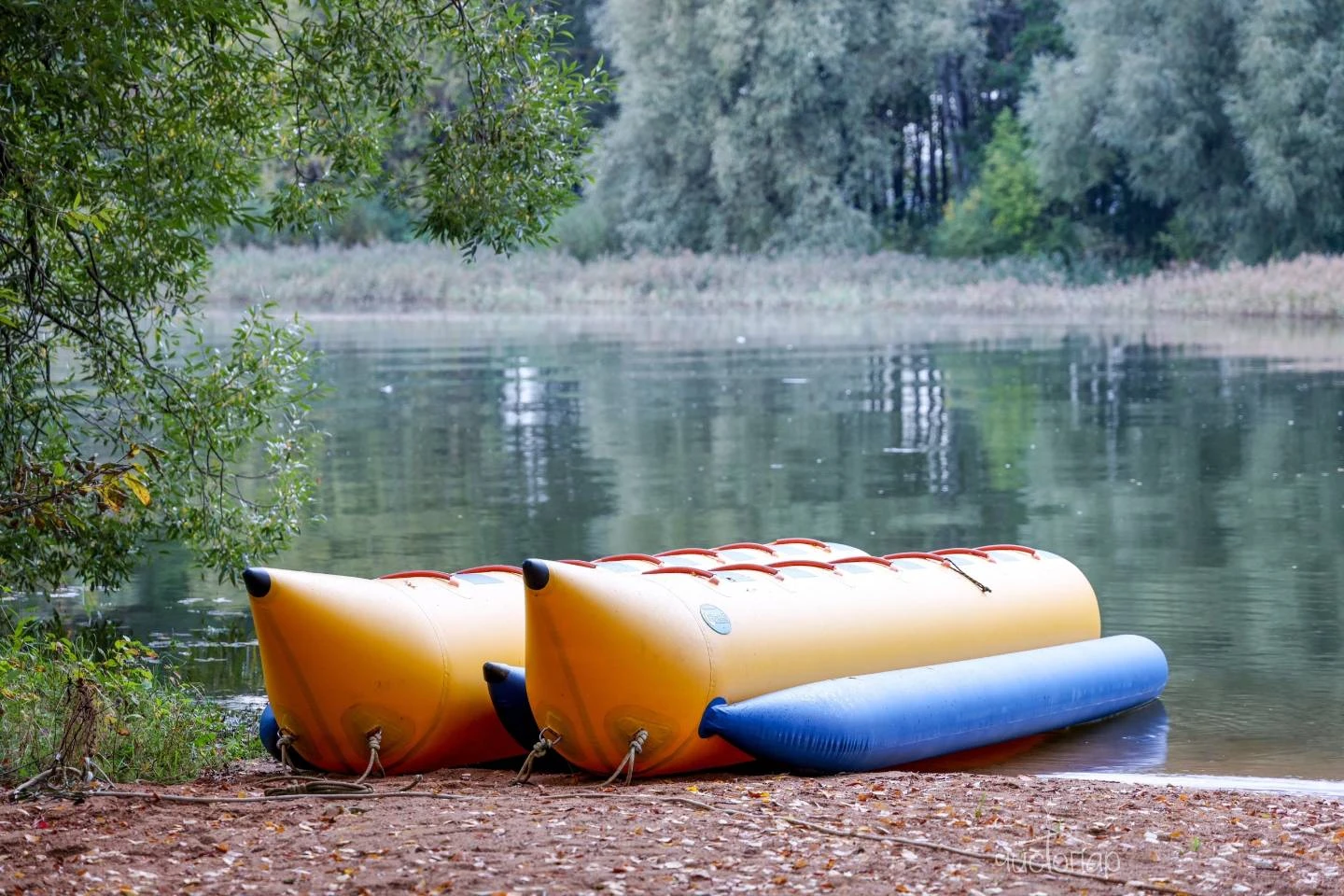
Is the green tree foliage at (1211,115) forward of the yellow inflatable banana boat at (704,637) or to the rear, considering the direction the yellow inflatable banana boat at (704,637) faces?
to the rear

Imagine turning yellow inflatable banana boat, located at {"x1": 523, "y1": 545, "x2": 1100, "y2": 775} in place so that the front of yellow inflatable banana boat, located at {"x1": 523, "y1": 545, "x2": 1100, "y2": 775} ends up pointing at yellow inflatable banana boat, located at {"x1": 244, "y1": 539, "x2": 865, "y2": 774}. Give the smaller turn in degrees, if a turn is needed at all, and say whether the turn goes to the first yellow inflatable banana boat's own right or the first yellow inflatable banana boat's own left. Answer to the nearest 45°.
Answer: approximately 45° to the first yellow inflatable banana boat's own right

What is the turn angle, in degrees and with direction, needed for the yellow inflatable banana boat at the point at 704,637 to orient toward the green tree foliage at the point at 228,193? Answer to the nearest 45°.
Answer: approximately 90° to its right

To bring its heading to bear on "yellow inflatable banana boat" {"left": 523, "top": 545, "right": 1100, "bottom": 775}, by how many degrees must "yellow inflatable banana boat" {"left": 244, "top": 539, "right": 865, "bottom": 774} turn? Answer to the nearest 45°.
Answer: approximately 135° to its left

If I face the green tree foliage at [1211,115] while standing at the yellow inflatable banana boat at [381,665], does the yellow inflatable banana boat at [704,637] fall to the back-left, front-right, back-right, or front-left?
front-right

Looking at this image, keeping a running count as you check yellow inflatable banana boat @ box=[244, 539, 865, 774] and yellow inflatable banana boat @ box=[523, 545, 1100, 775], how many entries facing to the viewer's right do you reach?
0

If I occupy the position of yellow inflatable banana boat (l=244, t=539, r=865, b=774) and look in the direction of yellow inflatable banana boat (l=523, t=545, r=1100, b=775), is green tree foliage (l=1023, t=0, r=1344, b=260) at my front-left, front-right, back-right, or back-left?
front-left

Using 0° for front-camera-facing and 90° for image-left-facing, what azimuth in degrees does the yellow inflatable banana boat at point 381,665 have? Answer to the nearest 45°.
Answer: approximately 45°

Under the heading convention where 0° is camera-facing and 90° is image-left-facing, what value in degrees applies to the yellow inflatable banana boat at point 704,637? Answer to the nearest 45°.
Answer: approximately 45°

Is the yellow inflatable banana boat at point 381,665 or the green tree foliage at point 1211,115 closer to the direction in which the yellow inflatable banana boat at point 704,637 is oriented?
the yellow inflatable banana boat

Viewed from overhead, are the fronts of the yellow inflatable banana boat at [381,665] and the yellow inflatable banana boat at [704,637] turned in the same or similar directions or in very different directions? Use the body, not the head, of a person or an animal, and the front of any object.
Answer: same or similar directions
